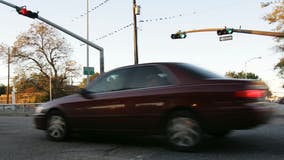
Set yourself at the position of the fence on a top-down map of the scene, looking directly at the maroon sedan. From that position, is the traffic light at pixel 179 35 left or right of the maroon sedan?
left

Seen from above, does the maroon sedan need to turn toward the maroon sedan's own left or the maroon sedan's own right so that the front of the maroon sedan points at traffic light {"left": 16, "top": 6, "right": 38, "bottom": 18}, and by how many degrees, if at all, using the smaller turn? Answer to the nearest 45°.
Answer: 0° — it already faces it

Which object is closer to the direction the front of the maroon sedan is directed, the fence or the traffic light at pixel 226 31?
the fence

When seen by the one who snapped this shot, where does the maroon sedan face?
facing away from the viewer and to the left of the viewer

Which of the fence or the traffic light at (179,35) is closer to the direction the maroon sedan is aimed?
the fence

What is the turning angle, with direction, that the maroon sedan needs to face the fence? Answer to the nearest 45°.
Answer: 0° — it already faces it

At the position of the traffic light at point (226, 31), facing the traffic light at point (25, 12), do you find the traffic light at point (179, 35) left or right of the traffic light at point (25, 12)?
right

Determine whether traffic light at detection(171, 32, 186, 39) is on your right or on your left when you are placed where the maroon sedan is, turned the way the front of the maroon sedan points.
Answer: on your right

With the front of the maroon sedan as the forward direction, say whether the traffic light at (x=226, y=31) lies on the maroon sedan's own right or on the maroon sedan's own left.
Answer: on the maroon sedan's own right
